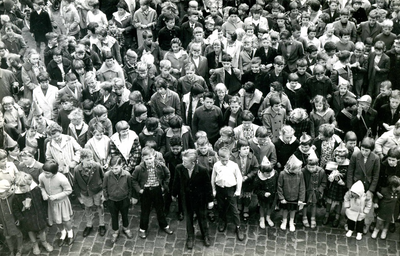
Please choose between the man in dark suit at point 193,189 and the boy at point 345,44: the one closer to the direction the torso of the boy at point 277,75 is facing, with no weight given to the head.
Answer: the man in dark suit

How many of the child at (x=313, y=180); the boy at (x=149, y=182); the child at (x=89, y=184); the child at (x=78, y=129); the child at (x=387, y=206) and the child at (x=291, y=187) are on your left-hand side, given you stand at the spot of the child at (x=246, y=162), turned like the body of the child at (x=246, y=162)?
3

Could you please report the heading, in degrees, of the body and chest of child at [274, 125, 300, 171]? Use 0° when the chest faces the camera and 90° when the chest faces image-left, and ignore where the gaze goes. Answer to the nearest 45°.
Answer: approximately 0°

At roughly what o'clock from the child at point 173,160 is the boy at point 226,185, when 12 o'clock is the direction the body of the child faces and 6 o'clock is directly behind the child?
The boy is roughly at 10 o'clock from the child.

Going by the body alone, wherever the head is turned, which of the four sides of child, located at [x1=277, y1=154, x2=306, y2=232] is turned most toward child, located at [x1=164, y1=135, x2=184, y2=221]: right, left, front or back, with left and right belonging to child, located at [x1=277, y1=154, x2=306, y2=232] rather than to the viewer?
right
